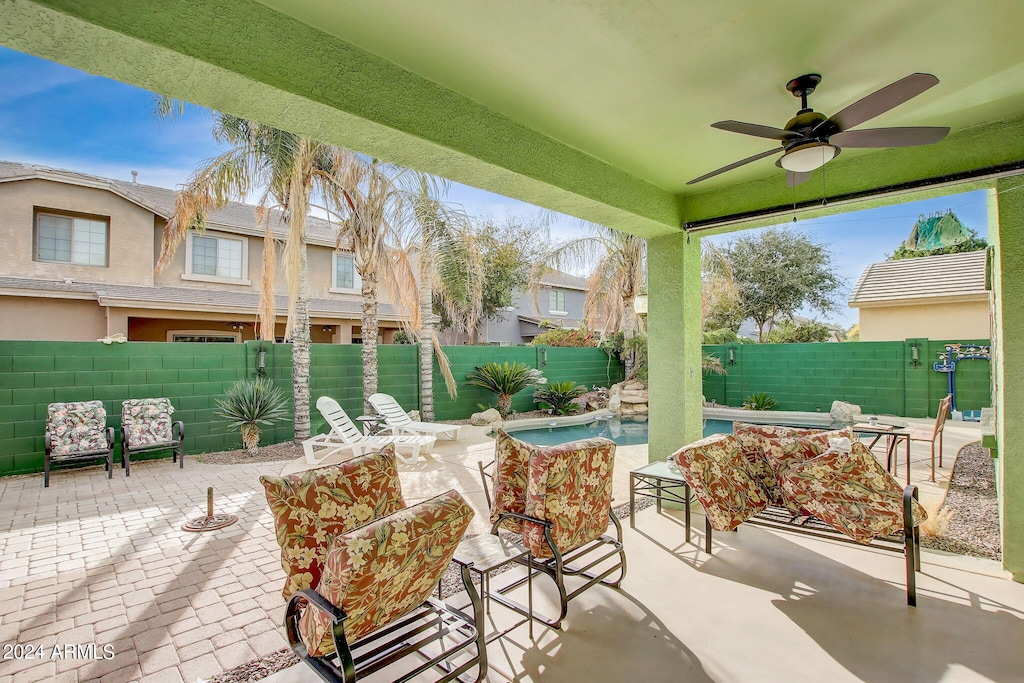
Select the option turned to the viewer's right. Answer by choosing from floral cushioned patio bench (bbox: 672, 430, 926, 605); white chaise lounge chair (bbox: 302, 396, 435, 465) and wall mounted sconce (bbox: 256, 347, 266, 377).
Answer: the white chaise lounge chair

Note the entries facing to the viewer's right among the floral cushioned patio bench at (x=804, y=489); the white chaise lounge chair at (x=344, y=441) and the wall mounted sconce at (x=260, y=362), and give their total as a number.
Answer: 1

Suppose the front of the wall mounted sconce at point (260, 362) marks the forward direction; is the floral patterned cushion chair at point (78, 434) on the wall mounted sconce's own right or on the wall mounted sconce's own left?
on the wall mounted sconce's own right

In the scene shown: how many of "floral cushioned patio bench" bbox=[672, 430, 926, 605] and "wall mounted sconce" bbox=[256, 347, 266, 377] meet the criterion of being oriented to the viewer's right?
0

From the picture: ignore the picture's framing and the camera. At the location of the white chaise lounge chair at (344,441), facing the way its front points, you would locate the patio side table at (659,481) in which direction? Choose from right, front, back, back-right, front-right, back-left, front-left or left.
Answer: front-right

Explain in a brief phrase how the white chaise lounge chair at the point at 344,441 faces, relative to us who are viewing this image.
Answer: facing to the right of the viewer

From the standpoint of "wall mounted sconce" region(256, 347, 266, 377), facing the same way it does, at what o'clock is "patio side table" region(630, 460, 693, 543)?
The patio side table is roughly at 11 o'clock from the wall mounted sconce.

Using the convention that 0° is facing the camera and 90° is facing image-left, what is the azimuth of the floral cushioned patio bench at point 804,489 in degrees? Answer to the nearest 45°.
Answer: approximately 45°
